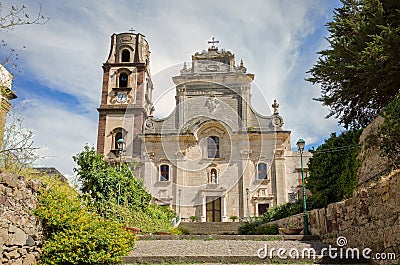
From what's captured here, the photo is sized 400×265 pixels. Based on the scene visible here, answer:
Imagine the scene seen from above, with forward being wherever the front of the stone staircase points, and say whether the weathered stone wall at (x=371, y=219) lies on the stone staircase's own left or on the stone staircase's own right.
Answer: on the stone staircase's own left

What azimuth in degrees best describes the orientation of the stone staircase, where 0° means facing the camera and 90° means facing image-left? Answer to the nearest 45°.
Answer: approximately 0°

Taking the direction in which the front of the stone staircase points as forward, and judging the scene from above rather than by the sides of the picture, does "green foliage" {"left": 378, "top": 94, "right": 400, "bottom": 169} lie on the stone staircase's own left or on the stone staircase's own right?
on the stone staircase's own left

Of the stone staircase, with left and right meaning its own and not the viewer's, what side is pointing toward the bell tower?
back

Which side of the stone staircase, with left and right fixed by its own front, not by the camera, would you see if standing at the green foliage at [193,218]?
back

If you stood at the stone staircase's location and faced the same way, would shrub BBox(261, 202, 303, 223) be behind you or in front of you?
behind

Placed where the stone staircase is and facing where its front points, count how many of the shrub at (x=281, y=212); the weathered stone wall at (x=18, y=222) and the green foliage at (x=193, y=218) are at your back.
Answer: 2

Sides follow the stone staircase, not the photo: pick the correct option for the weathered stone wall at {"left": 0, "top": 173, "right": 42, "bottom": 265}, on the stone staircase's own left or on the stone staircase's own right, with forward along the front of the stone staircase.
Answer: on the stone staircase's own right

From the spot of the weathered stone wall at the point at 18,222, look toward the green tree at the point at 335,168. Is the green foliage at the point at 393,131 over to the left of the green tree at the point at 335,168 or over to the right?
right
